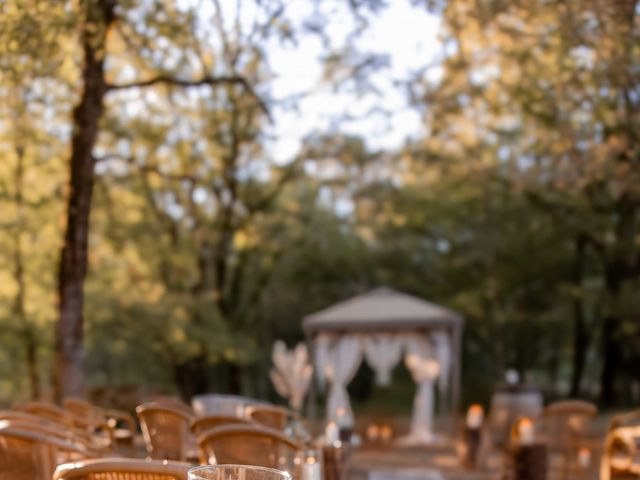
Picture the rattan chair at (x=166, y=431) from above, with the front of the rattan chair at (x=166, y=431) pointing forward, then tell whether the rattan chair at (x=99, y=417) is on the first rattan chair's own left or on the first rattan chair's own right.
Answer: on the first rattan chair's own left

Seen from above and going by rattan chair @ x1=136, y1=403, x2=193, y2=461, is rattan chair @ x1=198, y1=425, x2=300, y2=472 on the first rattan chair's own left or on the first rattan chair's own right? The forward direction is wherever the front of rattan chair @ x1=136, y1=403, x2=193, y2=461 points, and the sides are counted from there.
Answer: on the first rattan chair's own right

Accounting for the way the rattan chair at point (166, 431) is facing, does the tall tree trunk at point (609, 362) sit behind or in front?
in front

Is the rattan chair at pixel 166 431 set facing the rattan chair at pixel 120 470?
no

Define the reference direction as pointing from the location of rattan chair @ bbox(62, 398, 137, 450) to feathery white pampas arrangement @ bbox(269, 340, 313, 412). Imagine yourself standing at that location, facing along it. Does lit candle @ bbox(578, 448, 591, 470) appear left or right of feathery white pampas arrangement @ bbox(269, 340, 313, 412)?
right

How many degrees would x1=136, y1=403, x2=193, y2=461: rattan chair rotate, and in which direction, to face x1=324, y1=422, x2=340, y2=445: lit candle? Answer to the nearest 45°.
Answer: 0° — it already faces it

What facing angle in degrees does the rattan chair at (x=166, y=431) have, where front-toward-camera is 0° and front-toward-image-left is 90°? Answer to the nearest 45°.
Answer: approximately 225°

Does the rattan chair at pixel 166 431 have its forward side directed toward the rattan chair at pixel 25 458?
no

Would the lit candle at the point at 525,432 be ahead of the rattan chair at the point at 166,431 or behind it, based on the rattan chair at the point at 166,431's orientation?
ahead

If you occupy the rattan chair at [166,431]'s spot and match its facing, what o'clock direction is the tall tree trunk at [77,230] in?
The tall tree trunk is roughly at 10 o'clock from the rattan chair.
